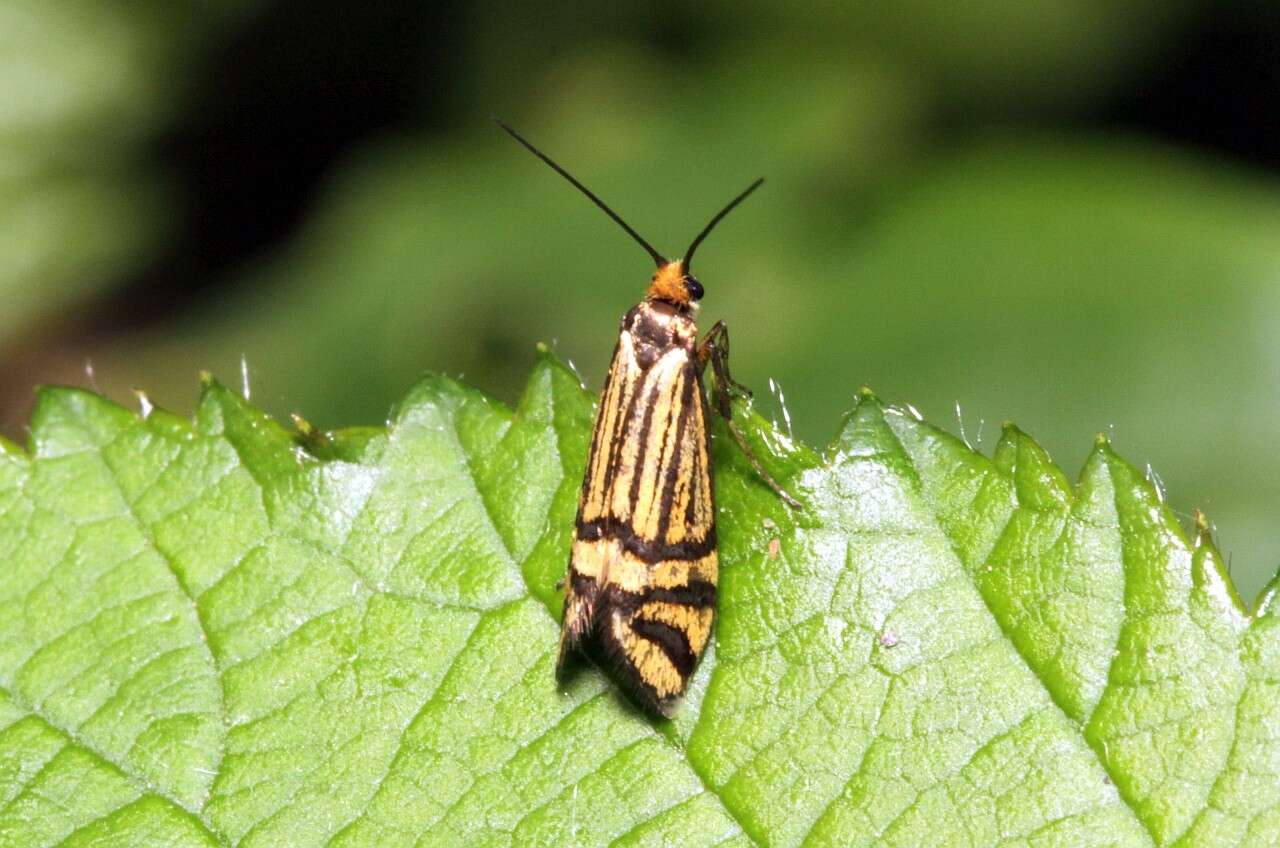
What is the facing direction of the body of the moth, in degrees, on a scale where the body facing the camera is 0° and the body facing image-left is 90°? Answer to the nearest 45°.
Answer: approximately 180°
